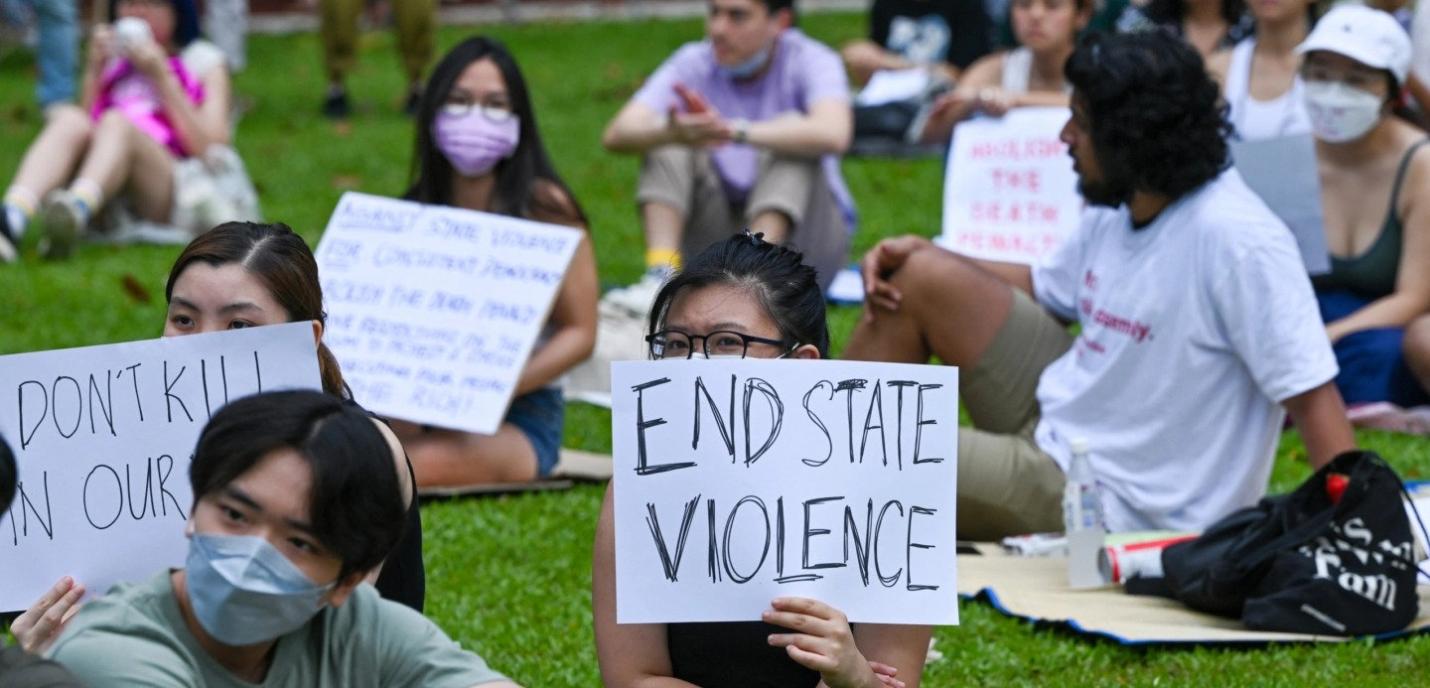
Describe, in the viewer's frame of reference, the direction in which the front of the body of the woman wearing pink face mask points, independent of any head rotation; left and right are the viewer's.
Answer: facing the viewer and to the left of the viewer

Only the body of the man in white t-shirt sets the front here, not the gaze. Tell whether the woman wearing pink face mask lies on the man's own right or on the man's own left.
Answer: on the man's own right

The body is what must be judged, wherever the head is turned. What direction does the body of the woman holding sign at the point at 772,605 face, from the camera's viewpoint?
toward the camera

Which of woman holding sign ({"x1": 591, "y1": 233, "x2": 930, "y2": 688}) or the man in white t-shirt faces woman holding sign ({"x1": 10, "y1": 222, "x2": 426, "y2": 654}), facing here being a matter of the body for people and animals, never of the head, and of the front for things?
the man in white t-shirt

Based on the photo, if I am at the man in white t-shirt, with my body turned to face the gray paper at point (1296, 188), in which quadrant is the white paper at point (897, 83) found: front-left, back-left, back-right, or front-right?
front-left

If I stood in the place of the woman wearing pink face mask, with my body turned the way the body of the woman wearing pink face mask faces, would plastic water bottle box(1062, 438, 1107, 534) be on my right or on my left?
on my left

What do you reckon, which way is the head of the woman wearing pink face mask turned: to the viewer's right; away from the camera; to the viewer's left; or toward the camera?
toward the camera

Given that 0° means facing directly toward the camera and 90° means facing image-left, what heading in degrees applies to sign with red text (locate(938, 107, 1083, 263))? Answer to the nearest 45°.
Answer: approximately 0°

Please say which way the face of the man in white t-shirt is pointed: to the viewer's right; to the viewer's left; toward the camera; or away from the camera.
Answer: to the viewer's left

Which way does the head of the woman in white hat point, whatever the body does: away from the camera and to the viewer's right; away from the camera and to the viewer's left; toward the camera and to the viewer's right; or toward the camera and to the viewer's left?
toward the camera and to the viewer's left

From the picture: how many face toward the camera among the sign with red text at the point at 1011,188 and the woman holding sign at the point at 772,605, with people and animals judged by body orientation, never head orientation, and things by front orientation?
2

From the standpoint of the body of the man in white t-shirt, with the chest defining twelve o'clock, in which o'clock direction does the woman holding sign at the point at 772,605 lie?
The woman holding sign is roughly at 11 o'clock from the man in white t-shirt.

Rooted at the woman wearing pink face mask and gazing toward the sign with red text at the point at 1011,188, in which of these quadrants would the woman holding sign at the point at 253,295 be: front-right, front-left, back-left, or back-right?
back-right
